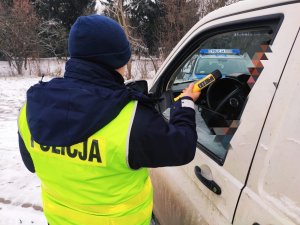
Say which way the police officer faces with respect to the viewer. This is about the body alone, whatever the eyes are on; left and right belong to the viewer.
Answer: facing away from the viewer and to the right of the viewer

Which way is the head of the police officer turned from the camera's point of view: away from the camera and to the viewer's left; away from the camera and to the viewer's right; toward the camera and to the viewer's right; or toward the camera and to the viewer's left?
away from the camera and to the viewer's right

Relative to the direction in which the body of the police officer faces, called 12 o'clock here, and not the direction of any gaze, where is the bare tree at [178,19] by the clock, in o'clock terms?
The bare tree is roughly at 11 o'clock from the police officer.

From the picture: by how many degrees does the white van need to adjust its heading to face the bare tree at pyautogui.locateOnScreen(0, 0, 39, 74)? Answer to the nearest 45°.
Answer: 0° — it already faces it

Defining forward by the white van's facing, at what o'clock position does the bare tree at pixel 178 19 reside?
The bare tree is roughly at 1 o'clock from the white van.

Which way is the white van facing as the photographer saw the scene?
facing away from the viewer and to the left of the viewer
